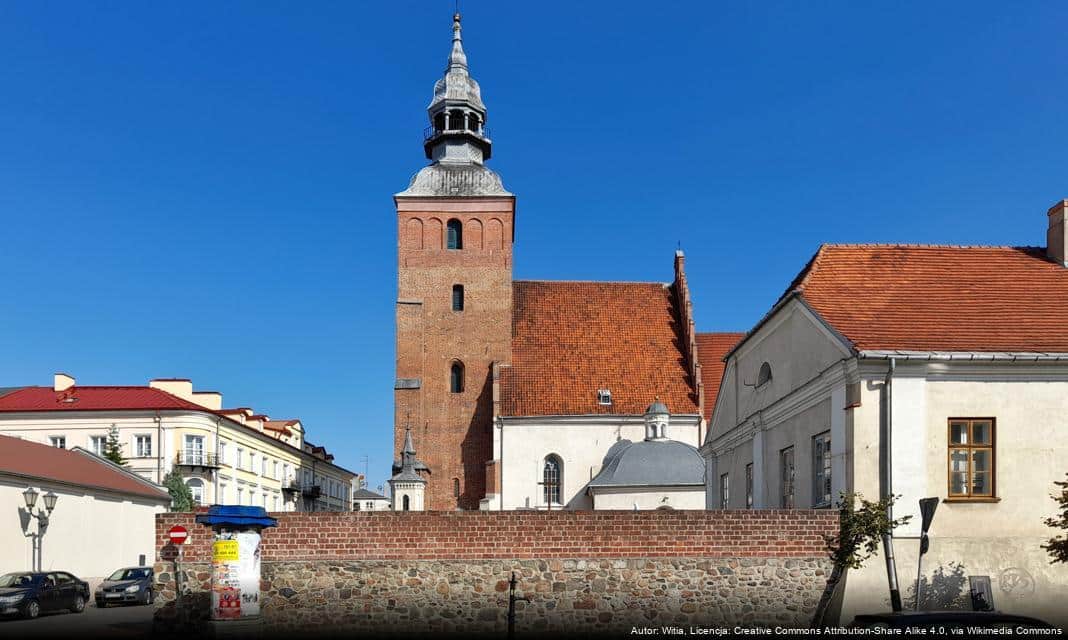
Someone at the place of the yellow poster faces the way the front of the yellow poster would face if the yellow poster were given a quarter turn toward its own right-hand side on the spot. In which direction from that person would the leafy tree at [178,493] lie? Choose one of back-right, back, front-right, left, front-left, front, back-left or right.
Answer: right

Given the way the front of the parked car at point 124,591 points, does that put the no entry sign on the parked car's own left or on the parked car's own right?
on the parked car's own left
